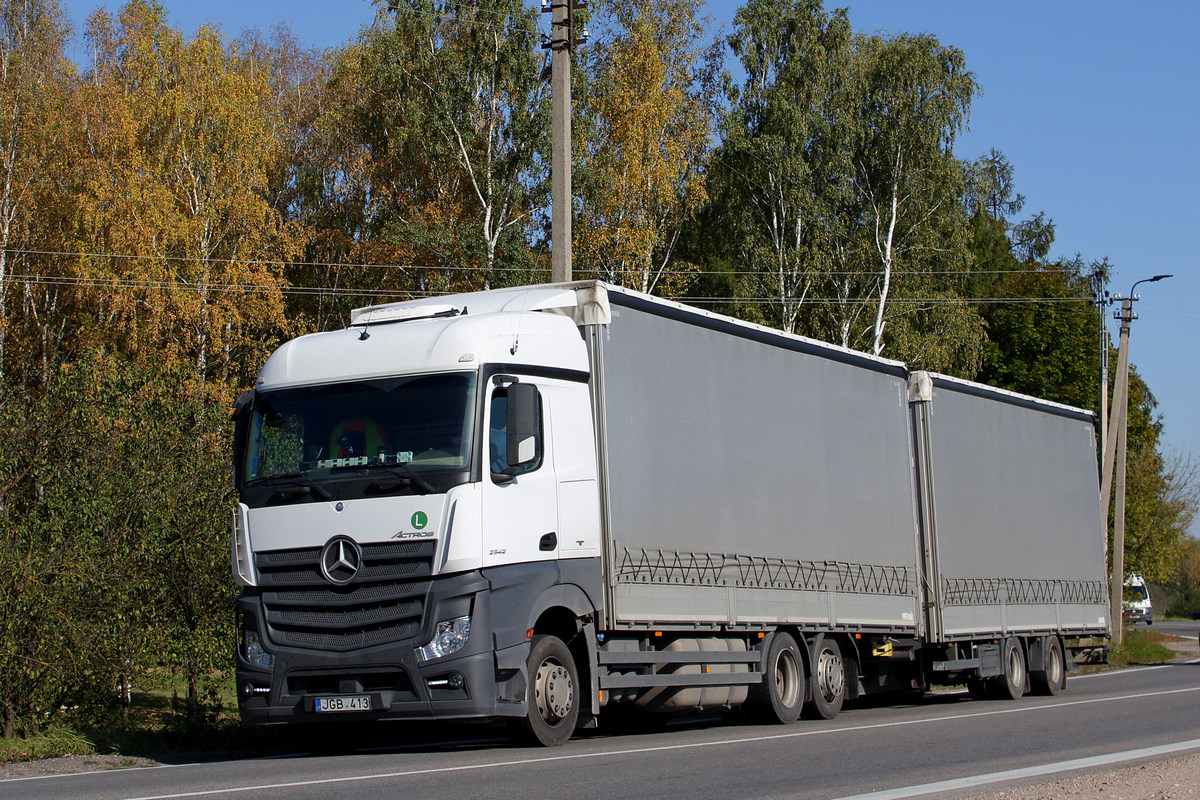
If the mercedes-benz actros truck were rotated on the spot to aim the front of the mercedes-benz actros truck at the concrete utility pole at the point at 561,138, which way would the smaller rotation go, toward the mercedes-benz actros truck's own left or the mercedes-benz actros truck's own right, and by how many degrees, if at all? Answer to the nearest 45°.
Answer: approximately 135° to the mercedes-benz actros truck's own right

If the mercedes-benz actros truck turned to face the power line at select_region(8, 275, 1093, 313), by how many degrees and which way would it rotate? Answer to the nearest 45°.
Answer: approximately 135° to its right

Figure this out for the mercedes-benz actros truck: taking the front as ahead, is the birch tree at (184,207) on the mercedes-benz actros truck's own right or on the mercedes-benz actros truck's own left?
on the mercedes-benz actros truck's own right

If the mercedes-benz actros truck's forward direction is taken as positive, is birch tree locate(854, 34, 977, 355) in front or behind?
behind

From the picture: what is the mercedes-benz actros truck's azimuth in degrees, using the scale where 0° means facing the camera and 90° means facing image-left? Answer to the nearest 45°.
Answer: approximately 45°

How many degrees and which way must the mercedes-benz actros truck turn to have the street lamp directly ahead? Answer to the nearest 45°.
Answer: approximately 180°

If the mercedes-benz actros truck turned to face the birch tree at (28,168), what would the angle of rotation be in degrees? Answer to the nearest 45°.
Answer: approximately 90° to its right

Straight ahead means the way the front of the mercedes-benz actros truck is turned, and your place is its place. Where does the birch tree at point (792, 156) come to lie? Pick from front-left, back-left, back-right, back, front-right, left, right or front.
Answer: back-right
